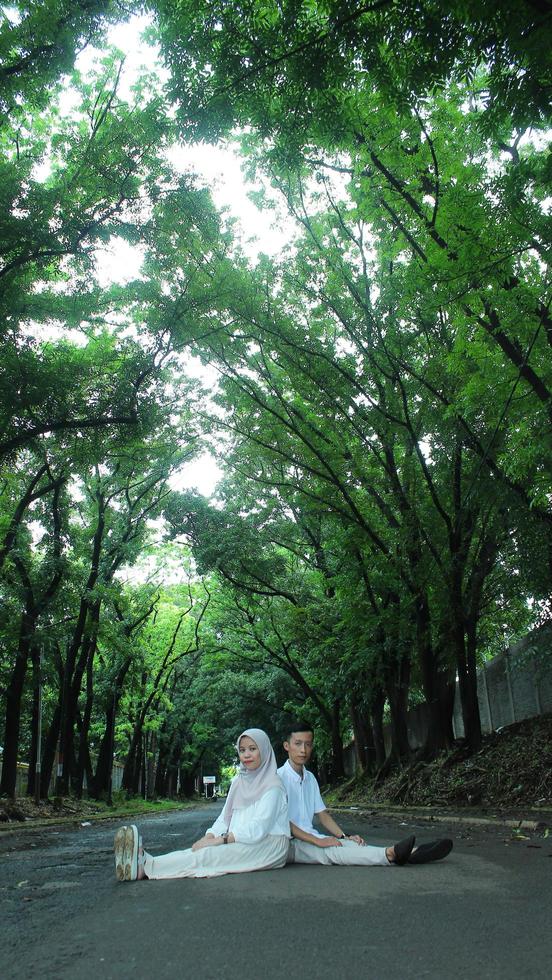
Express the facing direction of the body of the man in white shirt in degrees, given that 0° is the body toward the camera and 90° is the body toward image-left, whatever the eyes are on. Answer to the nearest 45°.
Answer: approximately 315°

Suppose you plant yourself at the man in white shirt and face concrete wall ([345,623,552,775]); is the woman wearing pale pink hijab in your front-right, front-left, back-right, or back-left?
back-left

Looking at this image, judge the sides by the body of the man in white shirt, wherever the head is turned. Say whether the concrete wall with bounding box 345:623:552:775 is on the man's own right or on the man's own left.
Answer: on the man's own left
